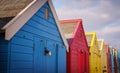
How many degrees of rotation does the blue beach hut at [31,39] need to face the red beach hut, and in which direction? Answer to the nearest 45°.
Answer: approximately 90° to its left

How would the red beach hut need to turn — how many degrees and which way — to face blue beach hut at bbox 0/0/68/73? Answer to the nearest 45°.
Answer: approximately 45° to its right

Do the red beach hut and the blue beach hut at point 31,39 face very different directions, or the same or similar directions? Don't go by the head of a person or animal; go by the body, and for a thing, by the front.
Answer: same or similar directions

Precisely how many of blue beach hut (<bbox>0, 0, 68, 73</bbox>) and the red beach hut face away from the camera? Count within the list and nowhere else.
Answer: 0
